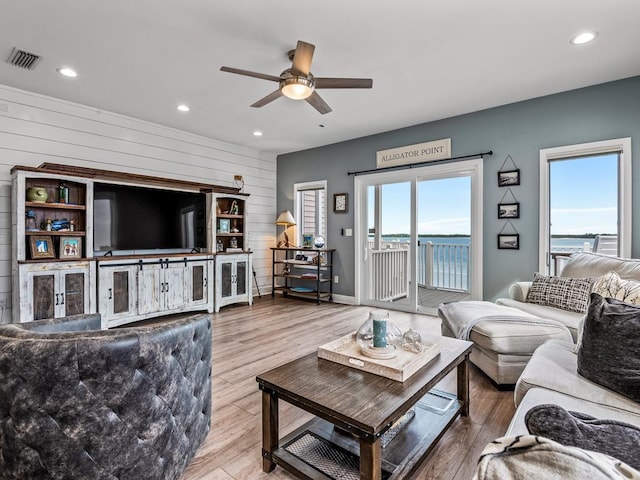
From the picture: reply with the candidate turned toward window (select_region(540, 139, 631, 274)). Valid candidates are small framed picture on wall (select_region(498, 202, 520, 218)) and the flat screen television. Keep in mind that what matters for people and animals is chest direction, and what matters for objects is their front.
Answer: the flat screen television

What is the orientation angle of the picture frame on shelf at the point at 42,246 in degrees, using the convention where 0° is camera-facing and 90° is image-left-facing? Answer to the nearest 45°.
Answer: approximately 0°

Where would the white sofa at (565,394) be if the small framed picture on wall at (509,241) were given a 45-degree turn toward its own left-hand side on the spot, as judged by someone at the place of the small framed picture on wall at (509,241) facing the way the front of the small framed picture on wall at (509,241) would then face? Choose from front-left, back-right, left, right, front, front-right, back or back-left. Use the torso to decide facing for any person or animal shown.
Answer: front-right

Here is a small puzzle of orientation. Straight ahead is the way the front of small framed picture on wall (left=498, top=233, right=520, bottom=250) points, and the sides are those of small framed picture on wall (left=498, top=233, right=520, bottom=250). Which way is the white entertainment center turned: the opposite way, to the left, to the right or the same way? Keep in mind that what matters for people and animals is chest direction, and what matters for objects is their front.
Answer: to the left

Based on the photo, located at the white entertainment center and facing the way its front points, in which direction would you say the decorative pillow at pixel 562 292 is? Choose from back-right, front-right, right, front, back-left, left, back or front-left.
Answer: front

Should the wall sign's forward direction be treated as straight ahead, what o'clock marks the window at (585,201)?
The window is roughly at 8 o'clock from the wall sign.

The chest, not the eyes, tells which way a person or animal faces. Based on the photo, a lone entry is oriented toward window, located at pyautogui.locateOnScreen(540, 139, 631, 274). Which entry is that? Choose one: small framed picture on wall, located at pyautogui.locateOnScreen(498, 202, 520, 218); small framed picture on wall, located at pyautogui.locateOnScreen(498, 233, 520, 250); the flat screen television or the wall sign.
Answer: the flat screen television

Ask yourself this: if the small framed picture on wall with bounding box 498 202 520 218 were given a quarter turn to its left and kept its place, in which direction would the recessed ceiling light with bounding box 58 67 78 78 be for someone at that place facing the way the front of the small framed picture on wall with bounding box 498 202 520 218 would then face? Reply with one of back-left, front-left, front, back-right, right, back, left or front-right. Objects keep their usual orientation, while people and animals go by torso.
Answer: back-right

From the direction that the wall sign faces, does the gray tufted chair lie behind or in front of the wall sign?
in front

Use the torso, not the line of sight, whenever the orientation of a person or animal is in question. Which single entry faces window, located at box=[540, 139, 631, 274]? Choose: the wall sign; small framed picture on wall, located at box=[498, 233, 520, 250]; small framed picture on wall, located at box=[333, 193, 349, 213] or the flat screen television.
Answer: the flat screen television

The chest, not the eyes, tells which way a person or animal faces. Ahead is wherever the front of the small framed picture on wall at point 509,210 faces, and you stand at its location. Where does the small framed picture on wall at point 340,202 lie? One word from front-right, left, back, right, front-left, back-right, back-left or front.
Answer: right

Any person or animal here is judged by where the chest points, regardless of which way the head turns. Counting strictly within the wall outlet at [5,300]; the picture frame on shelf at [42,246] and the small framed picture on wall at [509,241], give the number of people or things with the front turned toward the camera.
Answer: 3

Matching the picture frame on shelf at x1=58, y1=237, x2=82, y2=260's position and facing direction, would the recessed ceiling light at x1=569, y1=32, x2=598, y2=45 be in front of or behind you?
in front

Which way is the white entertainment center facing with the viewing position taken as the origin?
facing the viewer and to the right of the viewer

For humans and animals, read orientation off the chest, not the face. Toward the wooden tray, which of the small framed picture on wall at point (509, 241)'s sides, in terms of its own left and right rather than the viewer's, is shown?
front

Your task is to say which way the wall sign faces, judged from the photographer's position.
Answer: facing the viewer and to the left of the viewer

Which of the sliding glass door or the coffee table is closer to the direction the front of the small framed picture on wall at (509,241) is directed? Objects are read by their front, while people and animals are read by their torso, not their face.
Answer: the coffee table
